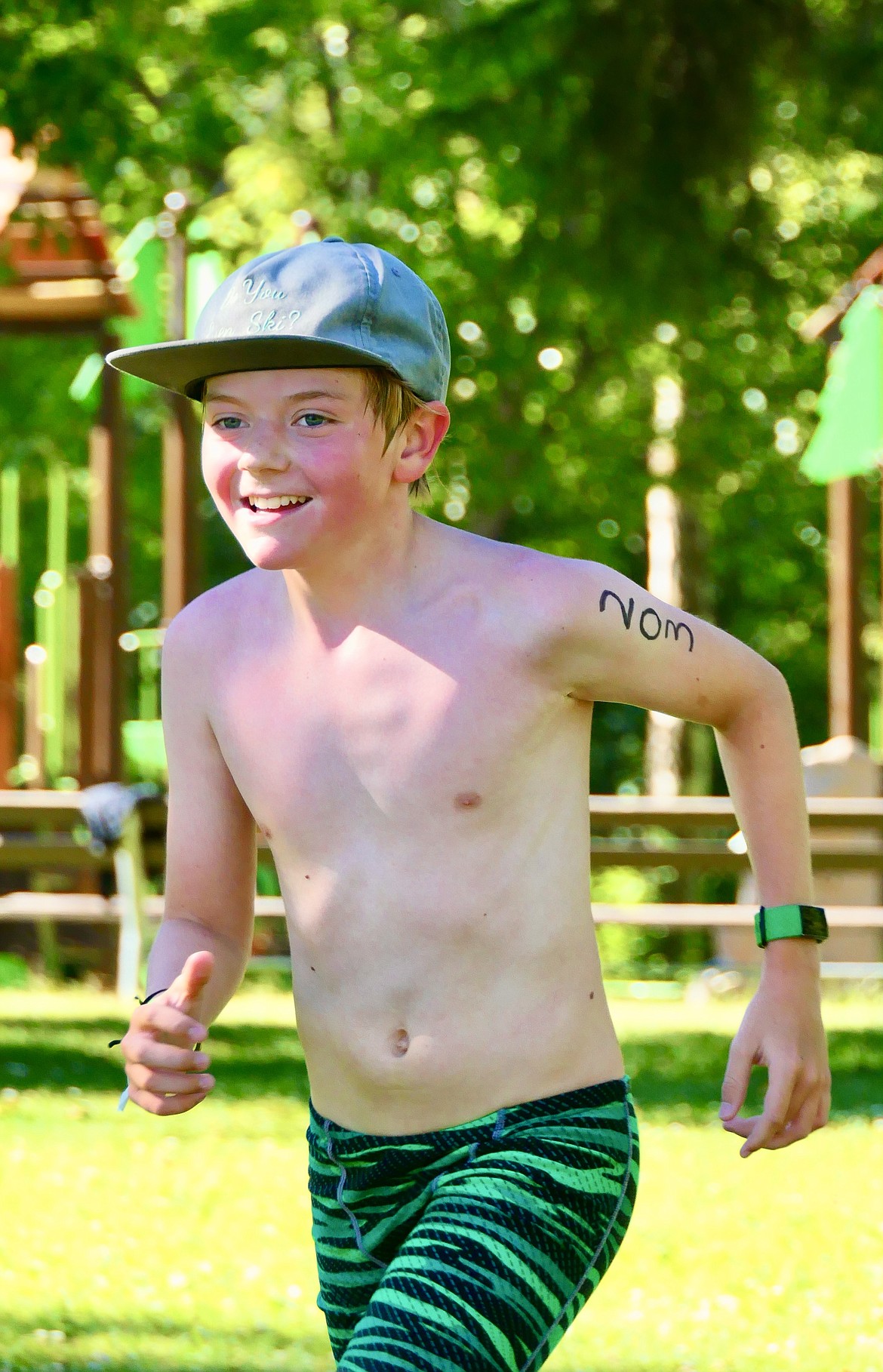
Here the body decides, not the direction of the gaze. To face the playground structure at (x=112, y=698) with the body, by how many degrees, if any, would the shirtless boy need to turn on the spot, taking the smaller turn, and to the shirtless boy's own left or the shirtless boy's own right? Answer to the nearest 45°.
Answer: approximately 135° to the shirtless boy's own right

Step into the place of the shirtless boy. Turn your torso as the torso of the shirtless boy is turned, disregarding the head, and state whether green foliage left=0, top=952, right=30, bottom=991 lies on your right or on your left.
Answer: on your right

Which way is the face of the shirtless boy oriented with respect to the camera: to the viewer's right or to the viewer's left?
to the viewer's left

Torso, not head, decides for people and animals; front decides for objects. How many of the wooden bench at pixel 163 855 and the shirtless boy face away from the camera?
0

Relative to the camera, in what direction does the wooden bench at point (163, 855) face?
facing the viewer

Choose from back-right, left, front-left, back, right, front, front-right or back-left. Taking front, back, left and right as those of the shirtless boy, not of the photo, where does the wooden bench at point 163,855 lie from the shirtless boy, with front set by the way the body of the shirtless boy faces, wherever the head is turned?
back-right

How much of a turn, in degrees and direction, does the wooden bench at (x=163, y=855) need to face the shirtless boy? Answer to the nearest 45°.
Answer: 0° — it already faces them
